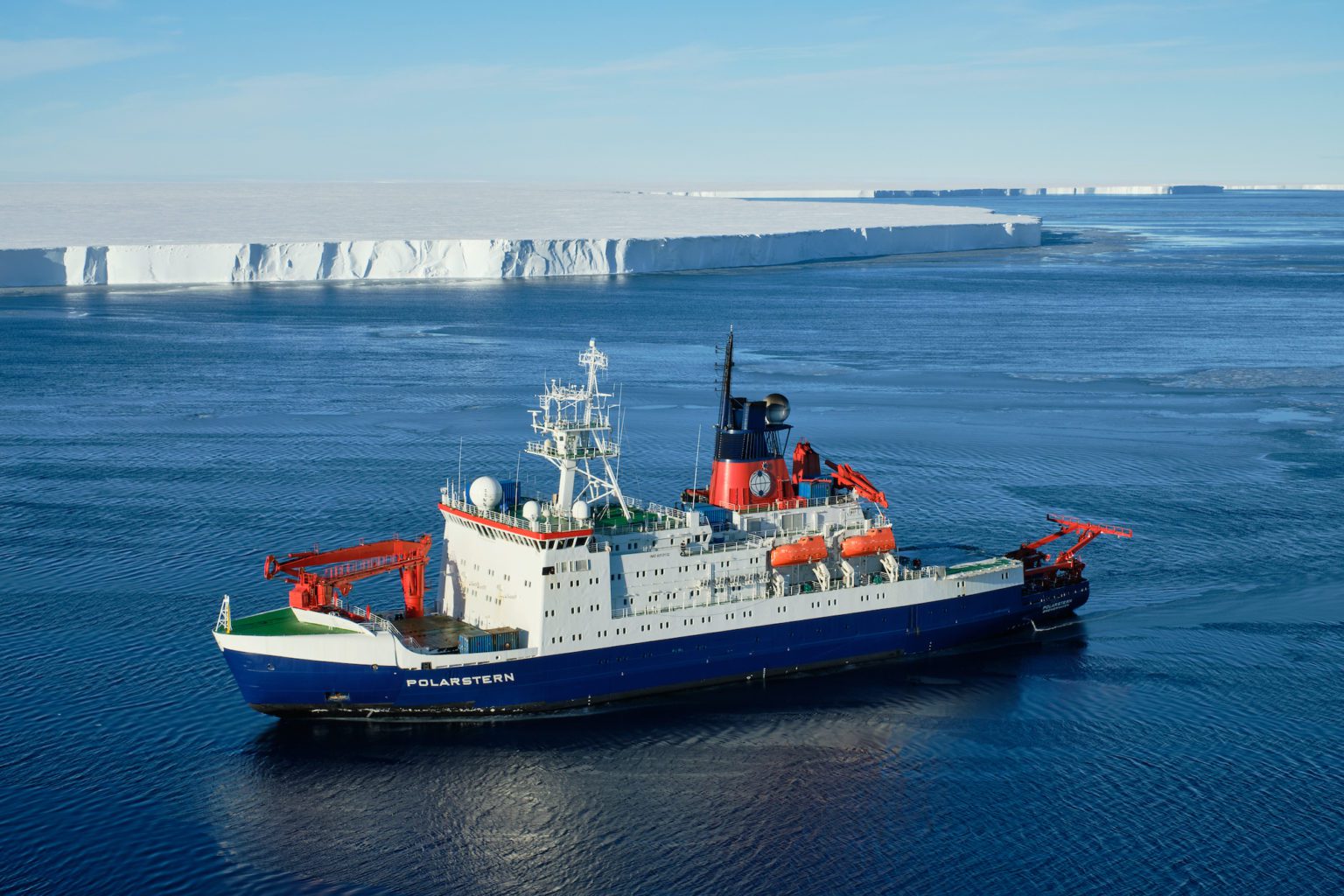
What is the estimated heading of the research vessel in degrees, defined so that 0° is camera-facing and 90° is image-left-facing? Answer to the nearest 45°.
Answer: approximately 45°
